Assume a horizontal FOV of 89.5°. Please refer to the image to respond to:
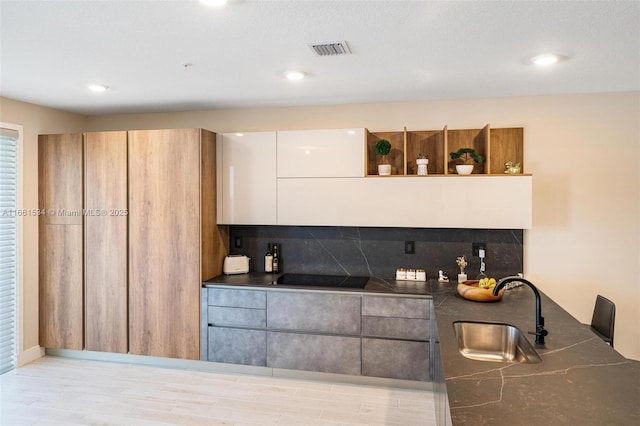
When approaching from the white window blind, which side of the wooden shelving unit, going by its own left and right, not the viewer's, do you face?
right

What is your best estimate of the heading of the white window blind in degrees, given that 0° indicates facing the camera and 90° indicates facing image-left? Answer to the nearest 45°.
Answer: approximately 315°

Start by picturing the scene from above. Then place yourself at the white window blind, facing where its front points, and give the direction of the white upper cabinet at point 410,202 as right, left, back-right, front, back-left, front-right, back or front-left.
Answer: front

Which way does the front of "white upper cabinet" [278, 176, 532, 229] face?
toward the camera

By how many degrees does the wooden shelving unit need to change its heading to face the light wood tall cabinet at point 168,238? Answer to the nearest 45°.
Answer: approximately 90° to its right

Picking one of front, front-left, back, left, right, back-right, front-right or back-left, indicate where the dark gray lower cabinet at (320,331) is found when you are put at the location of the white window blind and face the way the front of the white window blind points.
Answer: front

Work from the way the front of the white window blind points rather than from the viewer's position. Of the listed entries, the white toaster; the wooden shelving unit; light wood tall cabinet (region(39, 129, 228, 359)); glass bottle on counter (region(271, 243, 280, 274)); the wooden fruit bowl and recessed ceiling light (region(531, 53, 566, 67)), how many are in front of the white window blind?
6

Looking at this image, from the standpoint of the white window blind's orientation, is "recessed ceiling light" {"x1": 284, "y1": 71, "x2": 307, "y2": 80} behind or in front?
in front

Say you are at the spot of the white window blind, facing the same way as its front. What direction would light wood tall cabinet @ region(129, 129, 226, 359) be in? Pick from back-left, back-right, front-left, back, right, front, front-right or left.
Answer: front

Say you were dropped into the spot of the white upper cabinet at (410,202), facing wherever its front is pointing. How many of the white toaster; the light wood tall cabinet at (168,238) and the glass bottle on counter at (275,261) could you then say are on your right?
3

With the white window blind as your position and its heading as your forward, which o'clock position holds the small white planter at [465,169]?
The small white planter is roughly at 12 o'clock from the white window blind.

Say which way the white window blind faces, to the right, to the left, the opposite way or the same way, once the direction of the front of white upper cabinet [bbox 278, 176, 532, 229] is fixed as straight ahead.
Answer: to the left

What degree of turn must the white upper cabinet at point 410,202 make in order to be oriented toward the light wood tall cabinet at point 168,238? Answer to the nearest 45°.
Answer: approximately 90° to its right

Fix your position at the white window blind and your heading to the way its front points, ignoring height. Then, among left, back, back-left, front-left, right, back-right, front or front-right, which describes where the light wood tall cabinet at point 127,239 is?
front

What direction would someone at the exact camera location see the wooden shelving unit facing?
facing the viewer
